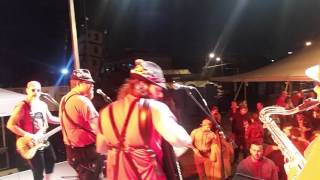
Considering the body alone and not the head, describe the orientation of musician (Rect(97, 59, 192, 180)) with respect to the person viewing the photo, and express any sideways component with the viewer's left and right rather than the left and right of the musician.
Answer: facing away from the viewer and to the right of the viewer

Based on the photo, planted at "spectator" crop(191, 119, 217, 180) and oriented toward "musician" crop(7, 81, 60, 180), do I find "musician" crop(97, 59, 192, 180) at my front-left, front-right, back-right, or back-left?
front-left

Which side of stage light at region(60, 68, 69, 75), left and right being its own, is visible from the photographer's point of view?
front

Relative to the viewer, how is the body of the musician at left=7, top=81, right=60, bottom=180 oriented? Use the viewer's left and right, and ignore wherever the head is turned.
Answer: facing the viewer and to the right of the viewer

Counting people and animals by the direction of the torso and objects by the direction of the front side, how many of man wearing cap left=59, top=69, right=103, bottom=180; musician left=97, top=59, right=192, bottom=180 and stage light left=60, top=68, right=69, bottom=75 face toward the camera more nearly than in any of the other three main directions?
1

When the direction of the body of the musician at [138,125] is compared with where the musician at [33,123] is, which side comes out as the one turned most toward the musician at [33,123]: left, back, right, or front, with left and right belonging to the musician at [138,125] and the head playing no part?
left

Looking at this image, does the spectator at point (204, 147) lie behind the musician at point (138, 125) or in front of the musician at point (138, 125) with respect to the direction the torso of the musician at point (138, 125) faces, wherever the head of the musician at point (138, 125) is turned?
in front

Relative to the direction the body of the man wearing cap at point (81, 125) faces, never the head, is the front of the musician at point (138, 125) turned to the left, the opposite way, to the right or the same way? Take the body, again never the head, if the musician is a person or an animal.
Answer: the same way

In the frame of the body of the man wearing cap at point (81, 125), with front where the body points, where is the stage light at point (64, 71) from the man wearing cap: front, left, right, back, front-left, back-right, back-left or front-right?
front-left

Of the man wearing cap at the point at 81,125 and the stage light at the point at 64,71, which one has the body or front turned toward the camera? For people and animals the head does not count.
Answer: the stage light

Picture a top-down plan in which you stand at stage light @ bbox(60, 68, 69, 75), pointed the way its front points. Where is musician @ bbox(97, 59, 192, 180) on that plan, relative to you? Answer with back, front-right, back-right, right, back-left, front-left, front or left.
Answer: front

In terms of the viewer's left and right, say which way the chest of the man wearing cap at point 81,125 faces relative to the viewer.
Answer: facing away from the viewer and to the right of the viewer
